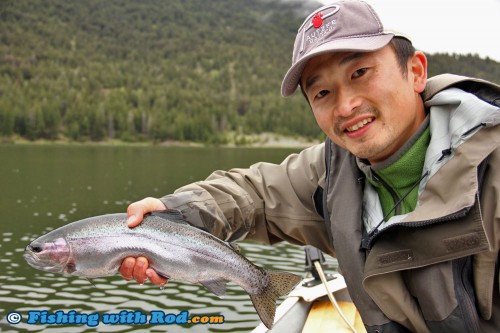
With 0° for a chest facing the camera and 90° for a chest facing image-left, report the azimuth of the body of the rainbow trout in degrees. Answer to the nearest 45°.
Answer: approximately 90°

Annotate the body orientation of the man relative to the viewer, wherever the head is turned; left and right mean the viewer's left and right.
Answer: facing the viewer and to the left of the viewer
